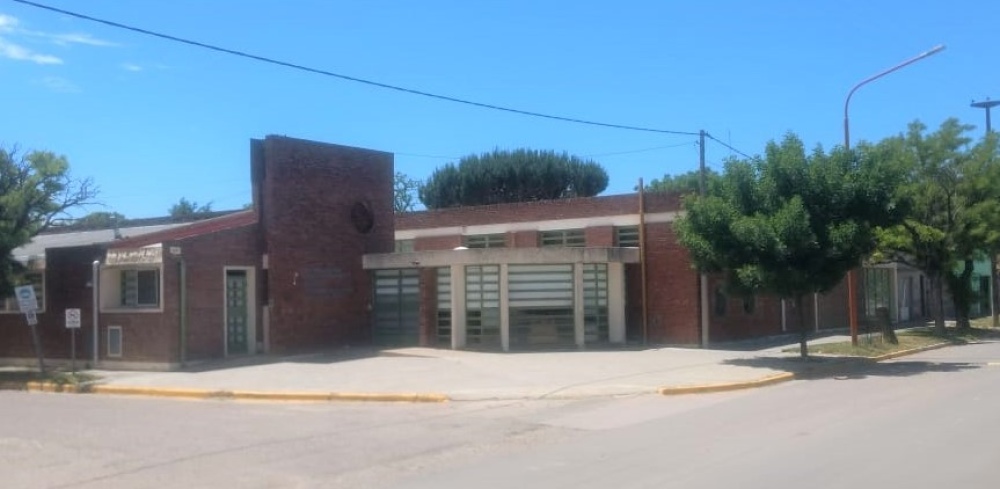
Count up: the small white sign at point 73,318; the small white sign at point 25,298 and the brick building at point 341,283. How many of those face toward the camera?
3

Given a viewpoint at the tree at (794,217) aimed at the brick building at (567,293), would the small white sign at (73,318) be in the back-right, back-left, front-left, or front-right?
front-left

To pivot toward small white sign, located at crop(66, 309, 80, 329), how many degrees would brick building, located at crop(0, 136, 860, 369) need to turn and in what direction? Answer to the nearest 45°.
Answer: approximately 45° to its right

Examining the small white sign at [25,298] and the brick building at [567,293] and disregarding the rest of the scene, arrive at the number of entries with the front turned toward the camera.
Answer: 2

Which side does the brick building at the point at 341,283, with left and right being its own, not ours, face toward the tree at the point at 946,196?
left

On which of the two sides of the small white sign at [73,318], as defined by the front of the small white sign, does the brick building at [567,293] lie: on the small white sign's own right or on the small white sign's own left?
on the small white sign's own left

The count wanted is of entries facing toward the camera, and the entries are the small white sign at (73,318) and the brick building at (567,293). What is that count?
2

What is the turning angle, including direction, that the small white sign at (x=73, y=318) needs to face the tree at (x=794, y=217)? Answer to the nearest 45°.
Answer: approximately 45° to its left

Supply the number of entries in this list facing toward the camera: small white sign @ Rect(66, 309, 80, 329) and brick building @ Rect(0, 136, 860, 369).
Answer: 2

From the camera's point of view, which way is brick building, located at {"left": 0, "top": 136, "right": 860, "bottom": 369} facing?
toward the camera

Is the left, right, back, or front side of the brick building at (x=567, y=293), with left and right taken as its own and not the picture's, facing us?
front

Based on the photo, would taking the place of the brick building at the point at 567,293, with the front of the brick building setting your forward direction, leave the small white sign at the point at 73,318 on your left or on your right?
on your right

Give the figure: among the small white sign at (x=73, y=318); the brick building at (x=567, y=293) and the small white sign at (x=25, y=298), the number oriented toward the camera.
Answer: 3

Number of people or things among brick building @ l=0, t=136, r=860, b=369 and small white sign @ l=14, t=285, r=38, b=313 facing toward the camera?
2

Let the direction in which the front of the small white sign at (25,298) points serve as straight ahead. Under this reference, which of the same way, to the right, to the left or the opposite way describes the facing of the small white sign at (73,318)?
the same way

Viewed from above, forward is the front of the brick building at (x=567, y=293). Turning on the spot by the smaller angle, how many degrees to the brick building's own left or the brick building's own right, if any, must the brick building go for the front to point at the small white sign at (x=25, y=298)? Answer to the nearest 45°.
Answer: approximately 45° to the brick building's own right

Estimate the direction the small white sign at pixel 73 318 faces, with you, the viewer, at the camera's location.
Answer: facing the viewer
